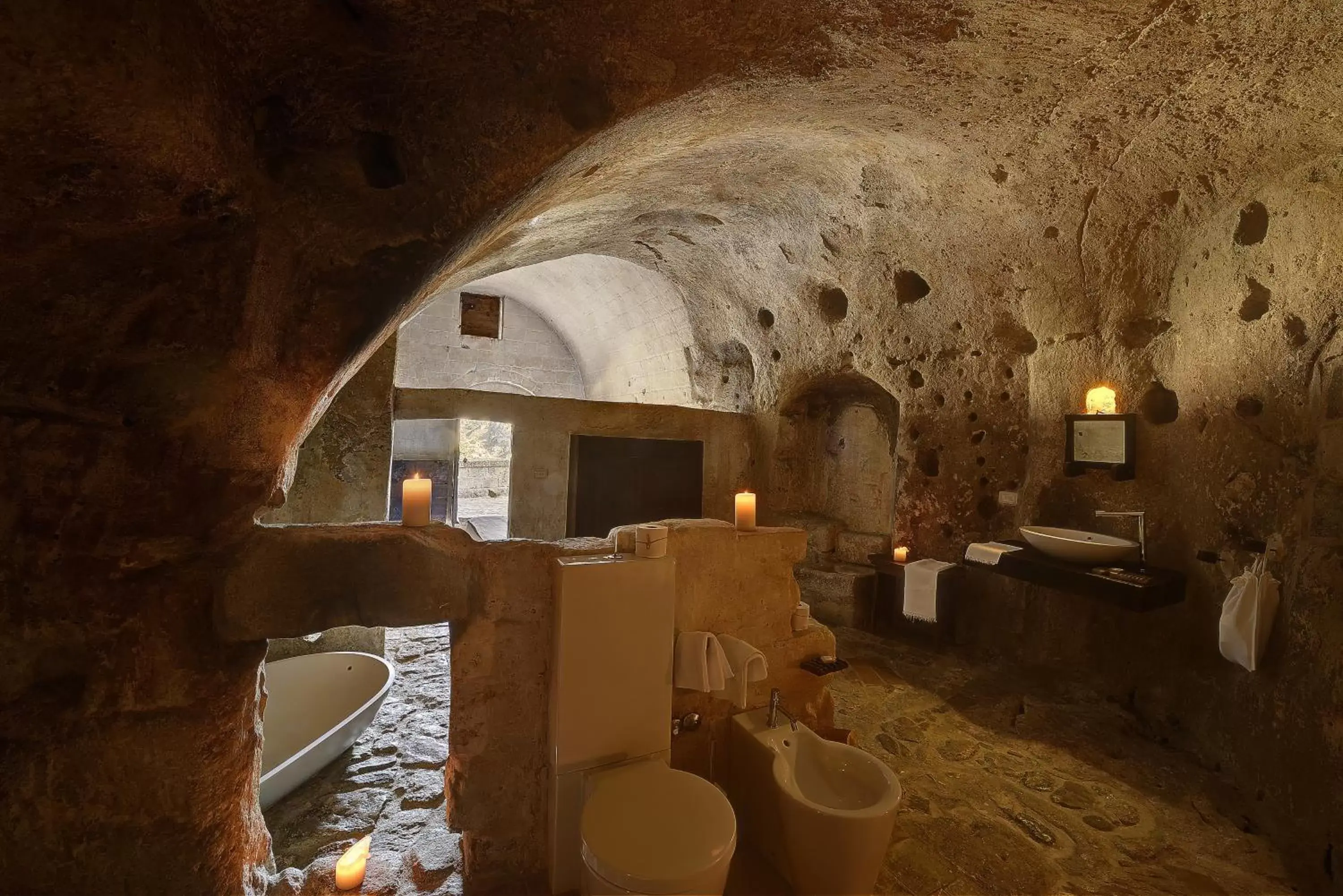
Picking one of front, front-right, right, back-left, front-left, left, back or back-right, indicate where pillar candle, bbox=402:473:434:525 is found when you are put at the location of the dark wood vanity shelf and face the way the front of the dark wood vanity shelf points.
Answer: front

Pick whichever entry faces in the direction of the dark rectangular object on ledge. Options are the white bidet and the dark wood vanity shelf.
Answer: the dark wood vanity shelf

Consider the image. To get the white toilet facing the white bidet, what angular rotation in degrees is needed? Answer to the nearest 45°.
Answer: approximately 45° to its left

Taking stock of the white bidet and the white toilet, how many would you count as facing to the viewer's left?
0

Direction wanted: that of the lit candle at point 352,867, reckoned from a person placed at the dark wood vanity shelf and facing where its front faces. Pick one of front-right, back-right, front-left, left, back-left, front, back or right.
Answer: front

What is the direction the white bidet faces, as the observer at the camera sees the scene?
facing the viewer and to the right of the viewer

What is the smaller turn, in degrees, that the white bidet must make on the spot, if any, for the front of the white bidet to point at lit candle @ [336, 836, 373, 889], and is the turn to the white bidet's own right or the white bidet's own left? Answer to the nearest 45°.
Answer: approximately 135° to the white bidet's own right

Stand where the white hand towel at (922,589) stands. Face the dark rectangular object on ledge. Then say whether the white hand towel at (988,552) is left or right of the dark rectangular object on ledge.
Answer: left

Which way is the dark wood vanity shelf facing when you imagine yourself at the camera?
facing the viewer and to the left of the viewer

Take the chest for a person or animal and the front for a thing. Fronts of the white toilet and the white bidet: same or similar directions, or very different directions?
same or similar directions

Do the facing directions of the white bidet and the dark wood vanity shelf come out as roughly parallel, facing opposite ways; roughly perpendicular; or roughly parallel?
roughly perpendicular

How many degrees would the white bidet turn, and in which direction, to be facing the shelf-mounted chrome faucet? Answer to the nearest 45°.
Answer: approximately 90° to its left

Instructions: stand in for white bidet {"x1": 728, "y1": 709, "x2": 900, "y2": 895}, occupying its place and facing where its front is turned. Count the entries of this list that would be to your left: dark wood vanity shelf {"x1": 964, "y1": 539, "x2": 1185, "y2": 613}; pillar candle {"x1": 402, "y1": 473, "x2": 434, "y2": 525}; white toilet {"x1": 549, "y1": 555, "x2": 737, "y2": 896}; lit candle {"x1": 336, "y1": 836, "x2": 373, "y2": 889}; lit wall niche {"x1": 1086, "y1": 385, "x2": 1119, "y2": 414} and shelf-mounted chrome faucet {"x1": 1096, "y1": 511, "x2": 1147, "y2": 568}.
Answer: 3
